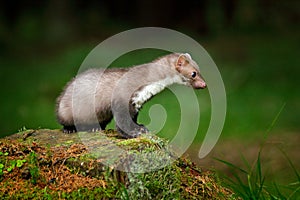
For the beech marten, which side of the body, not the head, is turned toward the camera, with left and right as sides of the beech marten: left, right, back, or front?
right
